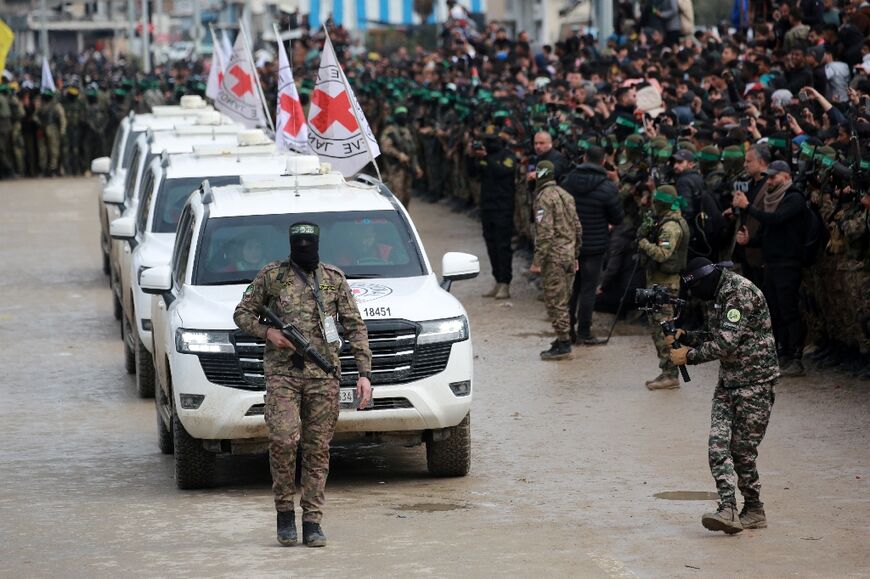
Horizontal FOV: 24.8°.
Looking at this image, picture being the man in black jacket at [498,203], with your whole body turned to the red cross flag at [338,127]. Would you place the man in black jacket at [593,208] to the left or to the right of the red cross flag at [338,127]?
left

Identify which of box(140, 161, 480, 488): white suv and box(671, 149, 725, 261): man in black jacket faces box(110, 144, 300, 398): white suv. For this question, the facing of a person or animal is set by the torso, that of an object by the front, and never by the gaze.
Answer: the man in black jacket

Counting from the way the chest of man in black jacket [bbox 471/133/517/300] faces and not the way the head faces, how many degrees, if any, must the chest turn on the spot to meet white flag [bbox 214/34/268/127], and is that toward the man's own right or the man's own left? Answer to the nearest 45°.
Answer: approximately 90° to the man's own right

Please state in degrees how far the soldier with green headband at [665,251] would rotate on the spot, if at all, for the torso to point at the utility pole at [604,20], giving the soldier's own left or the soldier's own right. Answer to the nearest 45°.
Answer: approximately 90° to the soldier's own right

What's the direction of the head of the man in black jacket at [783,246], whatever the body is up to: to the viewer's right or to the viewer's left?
to the viewer's left

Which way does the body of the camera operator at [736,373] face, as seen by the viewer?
to the viewer's left

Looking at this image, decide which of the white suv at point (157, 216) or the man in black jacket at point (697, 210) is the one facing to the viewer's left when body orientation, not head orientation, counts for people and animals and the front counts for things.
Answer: the man in black jacket

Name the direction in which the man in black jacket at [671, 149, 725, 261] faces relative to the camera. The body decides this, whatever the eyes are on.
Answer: to the viewer's left

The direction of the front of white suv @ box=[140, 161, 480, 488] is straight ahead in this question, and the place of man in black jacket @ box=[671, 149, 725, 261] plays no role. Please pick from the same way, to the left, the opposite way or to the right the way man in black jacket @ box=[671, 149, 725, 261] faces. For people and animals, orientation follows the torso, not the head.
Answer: to the right

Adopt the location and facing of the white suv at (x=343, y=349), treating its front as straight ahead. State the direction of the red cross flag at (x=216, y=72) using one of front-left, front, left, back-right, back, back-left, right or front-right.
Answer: back

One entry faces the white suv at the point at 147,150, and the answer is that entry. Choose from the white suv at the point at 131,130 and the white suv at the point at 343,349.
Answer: the white suv at the point at 131,130

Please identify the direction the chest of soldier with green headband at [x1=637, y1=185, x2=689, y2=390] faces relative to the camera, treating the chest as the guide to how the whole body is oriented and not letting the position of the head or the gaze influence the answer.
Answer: to the viewer's left

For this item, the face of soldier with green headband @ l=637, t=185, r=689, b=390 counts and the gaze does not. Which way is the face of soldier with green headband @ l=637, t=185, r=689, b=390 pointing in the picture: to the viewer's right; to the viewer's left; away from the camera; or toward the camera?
to the viewer's left

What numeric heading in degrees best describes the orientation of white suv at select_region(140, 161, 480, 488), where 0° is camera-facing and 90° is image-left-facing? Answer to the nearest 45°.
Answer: approximately 0°
